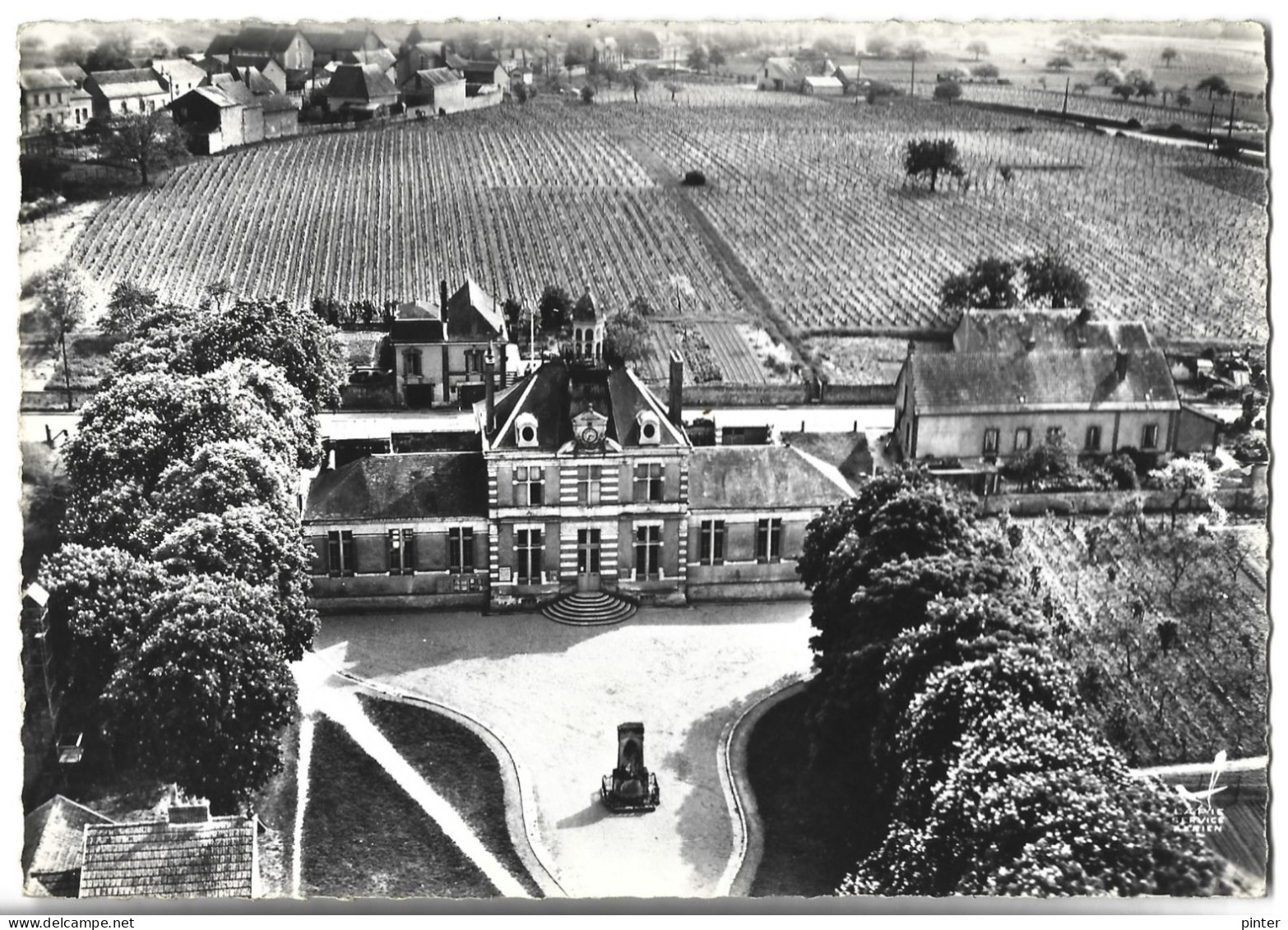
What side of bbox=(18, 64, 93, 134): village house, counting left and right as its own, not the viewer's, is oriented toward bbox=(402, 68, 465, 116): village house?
left

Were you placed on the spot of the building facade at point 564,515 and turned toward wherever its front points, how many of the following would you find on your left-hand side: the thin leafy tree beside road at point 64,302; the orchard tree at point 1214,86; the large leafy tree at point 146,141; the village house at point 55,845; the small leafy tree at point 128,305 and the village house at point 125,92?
1

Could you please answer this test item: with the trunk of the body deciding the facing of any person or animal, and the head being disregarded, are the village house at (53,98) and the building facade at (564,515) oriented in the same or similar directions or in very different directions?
same or similar directions

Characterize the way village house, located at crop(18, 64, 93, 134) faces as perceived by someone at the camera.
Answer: facing the viewer

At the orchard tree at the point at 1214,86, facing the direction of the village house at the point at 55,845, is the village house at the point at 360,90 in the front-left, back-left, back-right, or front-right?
front-right

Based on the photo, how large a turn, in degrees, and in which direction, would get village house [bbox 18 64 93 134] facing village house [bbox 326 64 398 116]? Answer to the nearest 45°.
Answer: approximately 135° to its left

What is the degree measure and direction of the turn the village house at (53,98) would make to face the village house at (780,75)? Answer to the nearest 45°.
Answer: approximately 90° to its left

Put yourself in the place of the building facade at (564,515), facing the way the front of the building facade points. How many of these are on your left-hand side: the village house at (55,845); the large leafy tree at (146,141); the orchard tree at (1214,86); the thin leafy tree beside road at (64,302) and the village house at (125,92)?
1

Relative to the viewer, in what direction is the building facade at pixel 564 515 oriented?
toward the camera

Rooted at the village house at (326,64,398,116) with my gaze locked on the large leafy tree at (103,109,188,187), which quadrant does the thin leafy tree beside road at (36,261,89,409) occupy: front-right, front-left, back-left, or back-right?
front-left

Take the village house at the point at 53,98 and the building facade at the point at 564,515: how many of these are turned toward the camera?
2

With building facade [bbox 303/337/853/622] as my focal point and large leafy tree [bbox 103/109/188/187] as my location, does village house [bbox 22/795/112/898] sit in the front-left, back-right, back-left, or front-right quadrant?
front-right

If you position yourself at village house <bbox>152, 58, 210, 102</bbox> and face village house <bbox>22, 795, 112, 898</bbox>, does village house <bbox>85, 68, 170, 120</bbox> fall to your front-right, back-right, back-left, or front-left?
front-right
